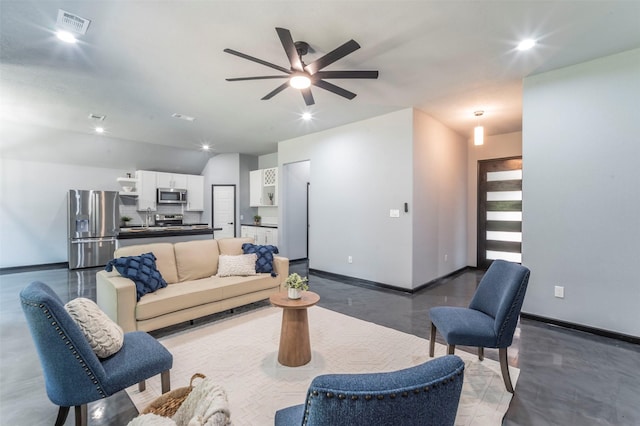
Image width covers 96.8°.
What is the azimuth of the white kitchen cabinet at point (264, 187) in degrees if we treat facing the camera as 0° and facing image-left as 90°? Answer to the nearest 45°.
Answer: approximately 45°

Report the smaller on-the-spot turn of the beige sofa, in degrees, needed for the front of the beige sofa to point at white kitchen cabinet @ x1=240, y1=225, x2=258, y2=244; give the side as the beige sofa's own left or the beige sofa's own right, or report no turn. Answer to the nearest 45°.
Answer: approximately 135° to the beige sofa's own left

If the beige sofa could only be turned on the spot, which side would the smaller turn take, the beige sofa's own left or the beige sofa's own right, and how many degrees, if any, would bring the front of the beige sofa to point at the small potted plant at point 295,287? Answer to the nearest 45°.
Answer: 0° — it already faces it

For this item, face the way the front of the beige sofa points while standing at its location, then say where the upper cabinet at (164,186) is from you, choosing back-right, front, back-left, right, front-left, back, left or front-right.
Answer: back-left

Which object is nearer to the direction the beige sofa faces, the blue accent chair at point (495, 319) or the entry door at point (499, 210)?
the blue accent chair

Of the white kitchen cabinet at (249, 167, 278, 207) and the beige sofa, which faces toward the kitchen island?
the white kitchen cabinet

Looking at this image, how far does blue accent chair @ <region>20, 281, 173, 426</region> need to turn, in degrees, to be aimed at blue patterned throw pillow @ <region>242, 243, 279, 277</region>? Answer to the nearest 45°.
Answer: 0° — it already faces it

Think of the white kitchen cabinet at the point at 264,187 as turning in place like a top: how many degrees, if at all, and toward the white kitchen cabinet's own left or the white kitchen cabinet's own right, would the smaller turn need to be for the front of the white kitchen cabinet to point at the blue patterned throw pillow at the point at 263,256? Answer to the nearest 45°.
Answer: approximately 45° to the white kitchen cabinet's own left

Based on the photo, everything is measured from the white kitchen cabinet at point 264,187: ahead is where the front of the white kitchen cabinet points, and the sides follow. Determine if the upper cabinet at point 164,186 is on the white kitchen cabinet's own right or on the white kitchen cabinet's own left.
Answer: on the white kitchen cabinet's own right

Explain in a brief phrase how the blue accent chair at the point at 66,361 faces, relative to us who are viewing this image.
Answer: facing away from the viewer and to the right of the viewer

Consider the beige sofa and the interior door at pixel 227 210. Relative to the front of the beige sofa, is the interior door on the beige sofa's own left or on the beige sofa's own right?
on the beige sofa's own left
